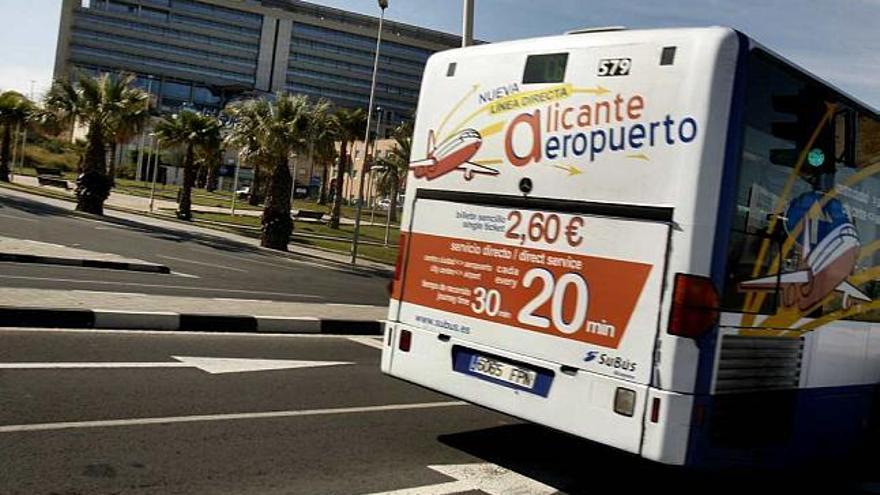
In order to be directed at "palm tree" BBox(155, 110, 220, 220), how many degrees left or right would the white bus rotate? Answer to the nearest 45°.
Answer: approximately 90° to its left

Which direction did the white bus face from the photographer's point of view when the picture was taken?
facing away from the viewer and to the right of the viewer

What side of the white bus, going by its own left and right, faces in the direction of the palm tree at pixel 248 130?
left

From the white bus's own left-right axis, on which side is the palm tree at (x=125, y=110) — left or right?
on its left

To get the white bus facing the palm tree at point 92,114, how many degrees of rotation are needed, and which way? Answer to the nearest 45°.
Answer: approximately 90° to its left

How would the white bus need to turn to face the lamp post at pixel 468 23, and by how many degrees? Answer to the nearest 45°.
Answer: approximately 45° to its left
